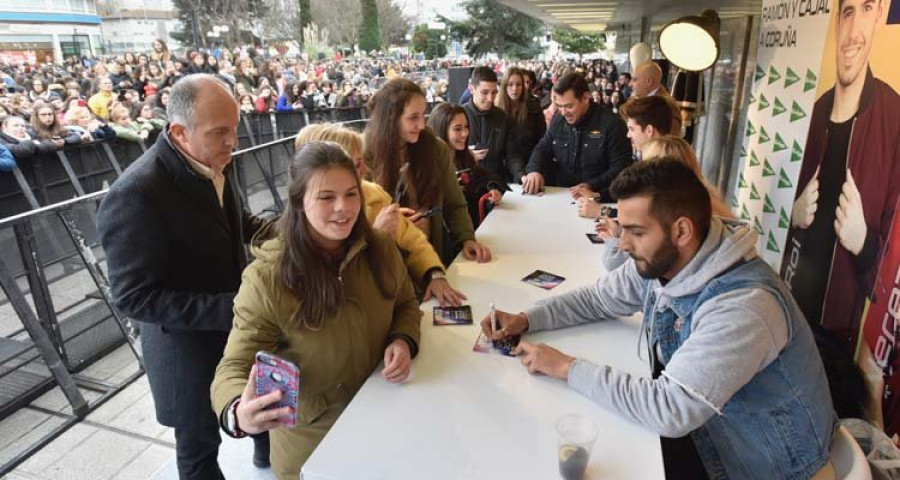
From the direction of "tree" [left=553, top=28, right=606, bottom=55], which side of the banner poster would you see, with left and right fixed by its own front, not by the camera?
right

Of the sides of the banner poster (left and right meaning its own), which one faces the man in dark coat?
front

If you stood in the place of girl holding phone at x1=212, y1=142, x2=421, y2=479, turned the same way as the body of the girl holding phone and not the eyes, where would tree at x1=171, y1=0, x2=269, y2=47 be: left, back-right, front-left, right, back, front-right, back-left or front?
back-left

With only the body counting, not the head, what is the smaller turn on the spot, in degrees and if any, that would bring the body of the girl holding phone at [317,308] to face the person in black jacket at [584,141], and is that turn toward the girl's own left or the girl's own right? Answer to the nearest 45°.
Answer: approximately 90° to the girl's own left

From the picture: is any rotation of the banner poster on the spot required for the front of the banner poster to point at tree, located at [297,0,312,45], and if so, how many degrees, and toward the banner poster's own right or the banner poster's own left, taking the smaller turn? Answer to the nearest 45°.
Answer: approximately 90° to the banner poster's own right

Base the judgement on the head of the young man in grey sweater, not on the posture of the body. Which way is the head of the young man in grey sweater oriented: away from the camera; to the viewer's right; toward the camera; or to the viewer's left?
to the viewer's left

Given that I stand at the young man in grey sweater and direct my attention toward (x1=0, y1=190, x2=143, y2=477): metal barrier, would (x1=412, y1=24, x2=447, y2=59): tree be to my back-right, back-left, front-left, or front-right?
front-right

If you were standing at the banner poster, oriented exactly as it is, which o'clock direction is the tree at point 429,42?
The tree is roughly at 3 o'clock from the banner poster.

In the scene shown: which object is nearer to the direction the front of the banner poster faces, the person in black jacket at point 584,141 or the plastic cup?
the plastic cup

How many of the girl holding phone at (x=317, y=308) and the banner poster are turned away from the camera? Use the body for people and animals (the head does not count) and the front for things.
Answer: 0

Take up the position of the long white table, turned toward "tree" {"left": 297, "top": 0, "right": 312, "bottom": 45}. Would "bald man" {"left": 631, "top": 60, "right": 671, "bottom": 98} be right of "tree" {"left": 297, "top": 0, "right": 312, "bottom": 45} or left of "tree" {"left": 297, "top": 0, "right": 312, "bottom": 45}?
right

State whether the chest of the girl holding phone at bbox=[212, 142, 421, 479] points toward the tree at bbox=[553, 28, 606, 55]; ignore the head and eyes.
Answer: no

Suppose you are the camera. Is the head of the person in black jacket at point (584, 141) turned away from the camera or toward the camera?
toward the camera

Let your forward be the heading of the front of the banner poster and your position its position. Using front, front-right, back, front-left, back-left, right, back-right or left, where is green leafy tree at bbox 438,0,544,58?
right

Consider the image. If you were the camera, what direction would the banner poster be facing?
facing the viewer and to the left of the viewer
